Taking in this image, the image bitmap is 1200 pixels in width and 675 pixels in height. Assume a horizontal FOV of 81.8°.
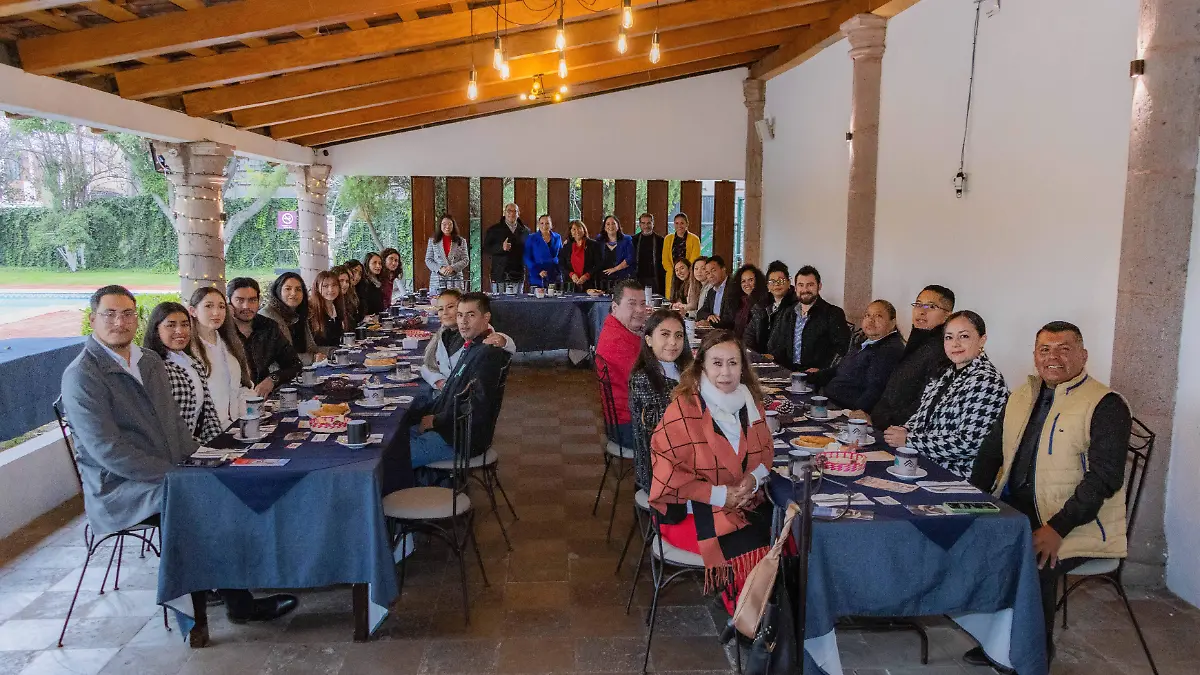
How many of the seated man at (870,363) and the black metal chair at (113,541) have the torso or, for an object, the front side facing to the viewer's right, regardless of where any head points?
1

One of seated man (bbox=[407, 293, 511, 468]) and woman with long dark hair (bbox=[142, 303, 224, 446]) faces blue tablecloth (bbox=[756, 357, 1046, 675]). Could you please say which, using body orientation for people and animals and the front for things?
the woman with long dark hair

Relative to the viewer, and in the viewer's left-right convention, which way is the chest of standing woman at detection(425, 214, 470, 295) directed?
facing the viewer

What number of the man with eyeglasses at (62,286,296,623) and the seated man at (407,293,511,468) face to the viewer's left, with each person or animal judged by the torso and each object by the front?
1

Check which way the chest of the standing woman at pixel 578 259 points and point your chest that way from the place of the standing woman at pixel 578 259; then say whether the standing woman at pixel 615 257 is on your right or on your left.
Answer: on your left

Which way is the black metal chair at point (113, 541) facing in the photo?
to the viewer's right

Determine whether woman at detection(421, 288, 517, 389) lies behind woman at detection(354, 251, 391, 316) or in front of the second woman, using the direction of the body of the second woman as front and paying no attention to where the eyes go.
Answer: in front

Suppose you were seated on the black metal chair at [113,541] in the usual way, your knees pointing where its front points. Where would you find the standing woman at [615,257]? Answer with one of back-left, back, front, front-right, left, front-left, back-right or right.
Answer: front-left

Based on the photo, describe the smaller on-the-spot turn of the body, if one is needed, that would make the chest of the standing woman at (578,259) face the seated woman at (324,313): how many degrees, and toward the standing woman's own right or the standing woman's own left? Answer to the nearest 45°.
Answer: approximately 45° to the standing woman's own right

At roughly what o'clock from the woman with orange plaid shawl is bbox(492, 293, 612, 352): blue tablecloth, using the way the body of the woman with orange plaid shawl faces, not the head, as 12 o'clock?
The blue tablecloth is roughly at 7 o'clock from the woman with orange plaid shawl.

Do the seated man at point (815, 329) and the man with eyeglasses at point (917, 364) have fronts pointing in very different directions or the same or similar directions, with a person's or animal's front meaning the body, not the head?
same or similar directions

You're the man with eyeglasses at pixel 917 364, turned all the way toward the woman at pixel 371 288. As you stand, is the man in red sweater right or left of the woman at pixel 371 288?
left

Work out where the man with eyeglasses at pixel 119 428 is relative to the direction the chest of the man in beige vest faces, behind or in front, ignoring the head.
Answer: in front

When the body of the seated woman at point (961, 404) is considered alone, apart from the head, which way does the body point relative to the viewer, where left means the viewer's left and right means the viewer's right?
facing the viewer and to the left of the viewer

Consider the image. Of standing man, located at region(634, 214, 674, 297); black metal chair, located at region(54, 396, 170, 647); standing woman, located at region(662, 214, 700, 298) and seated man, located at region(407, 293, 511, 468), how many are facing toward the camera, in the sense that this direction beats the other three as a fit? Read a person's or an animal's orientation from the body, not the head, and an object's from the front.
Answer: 2
